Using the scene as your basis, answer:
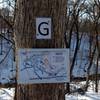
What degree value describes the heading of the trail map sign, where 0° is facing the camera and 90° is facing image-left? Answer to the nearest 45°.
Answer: approximately 0°

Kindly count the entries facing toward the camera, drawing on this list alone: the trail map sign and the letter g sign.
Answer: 2

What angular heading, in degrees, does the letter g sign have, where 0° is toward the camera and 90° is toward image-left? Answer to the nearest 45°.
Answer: approximately 0°
